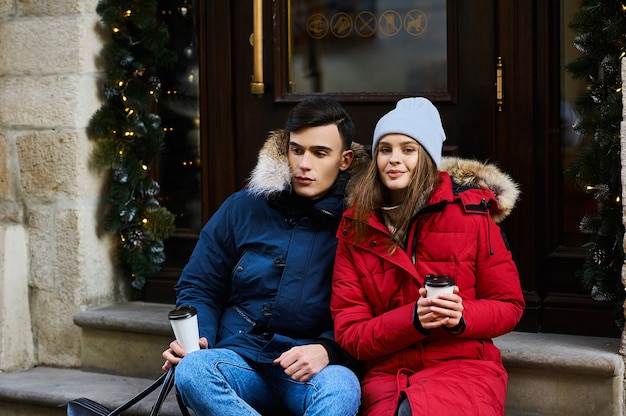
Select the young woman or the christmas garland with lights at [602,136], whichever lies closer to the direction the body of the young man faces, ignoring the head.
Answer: the young woman

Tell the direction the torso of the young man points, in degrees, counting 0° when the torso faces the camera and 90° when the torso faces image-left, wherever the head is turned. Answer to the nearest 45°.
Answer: approximately 0°

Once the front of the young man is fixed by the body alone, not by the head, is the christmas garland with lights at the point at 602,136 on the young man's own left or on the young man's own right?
on the young man's own left

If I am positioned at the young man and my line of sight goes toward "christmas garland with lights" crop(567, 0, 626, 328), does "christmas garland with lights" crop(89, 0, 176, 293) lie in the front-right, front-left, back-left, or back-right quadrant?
back-left

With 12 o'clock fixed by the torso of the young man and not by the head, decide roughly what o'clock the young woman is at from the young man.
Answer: The young woman is roughly at 10 o'clock from the young man.
